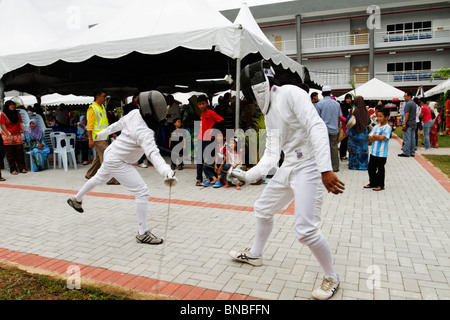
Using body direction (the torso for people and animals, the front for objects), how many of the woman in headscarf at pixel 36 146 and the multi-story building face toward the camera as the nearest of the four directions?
2

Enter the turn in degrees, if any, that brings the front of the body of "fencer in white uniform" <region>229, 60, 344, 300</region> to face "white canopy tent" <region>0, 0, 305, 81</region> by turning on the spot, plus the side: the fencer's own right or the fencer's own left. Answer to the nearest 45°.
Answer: approximately 90° to the fencer's own right

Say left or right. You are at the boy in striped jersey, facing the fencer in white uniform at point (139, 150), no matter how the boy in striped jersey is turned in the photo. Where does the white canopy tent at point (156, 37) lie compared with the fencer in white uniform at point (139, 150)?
right

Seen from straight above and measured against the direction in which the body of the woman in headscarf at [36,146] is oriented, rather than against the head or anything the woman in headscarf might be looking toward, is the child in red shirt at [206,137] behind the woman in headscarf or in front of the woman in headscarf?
in front

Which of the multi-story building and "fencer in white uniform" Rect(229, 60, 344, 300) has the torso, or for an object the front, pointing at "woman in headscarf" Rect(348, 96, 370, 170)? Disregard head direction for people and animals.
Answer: the multi-story building

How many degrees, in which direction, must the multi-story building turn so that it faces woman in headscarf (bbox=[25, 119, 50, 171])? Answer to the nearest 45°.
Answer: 0° — it already faces them

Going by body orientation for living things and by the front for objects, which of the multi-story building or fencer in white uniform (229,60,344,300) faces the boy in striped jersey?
the multi-story building

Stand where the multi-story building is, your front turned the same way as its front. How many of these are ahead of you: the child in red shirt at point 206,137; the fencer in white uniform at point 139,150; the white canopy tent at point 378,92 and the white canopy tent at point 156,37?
4

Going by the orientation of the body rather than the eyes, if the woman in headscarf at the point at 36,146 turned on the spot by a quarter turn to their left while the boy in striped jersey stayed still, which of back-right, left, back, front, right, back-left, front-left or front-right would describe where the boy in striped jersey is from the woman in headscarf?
front-right

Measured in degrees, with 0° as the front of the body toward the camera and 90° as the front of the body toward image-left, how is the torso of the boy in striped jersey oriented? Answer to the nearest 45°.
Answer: approximately 45°

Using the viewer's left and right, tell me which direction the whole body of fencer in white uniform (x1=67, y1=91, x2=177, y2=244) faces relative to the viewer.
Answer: facing the viewer and to the right of the viewer

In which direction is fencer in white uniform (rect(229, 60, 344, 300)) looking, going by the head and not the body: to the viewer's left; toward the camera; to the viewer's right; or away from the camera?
to the viewer's left

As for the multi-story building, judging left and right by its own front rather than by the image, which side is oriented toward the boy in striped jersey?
front
